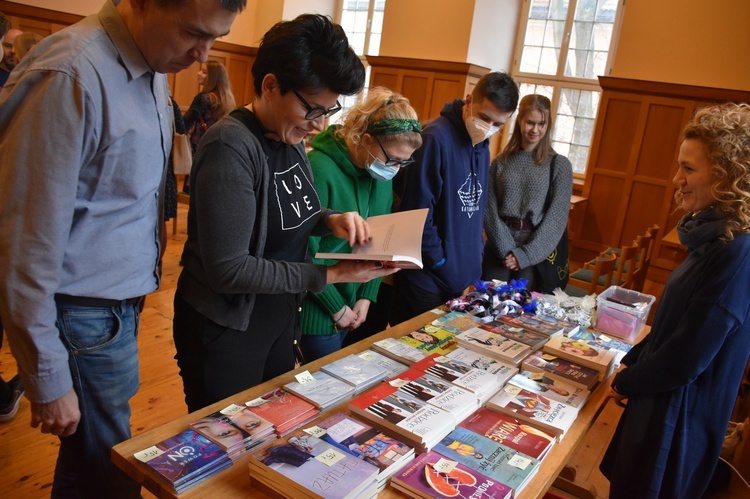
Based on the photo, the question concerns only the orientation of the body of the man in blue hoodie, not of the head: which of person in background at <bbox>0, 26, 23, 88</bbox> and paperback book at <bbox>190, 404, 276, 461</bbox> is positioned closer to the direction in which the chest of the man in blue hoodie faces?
the paperback book

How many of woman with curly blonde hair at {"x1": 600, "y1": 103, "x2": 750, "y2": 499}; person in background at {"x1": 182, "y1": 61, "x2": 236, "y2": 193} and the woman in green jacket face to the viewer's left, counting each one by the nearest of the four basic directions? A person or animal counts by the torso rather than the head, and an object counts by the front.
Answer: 2

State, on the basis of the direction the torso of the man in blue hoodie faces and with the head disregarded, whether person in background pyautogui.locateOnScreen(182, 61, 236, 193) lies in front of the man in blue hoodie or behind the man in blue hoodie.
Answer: behind

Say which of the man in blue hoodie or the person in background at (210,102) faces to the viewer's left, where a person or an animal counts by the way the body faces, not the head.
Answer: the person in background

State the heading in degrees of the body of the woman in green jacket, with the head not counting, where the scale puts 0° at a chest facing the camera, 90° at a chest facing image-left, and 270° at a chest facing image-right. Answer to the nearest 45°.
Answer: approximately 315°

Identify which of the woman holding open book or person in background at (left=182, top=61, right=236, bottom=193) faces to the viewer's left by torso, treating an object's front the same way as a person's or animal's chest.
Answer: the person in background

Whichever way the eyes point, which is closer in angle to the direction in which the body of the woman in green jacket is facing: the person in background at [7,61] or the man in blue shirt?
the man in blue shirt

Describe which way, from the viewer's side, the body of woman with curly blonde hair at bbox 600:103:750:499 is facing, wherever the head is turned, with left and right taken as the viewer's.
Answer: facing to the left of the viewer

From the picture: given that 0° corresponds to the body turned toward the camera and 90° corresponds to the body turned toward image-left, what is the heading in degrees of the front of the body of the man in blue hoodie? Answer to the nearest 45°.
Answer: approximately 315°

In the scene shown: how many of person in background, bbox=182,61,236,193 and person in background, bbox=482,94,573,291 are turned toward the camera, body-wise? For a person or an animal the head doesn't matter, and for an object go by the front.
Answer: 1

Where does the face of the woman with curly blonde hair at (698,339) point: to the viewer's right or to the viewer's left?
to the viewer's left
